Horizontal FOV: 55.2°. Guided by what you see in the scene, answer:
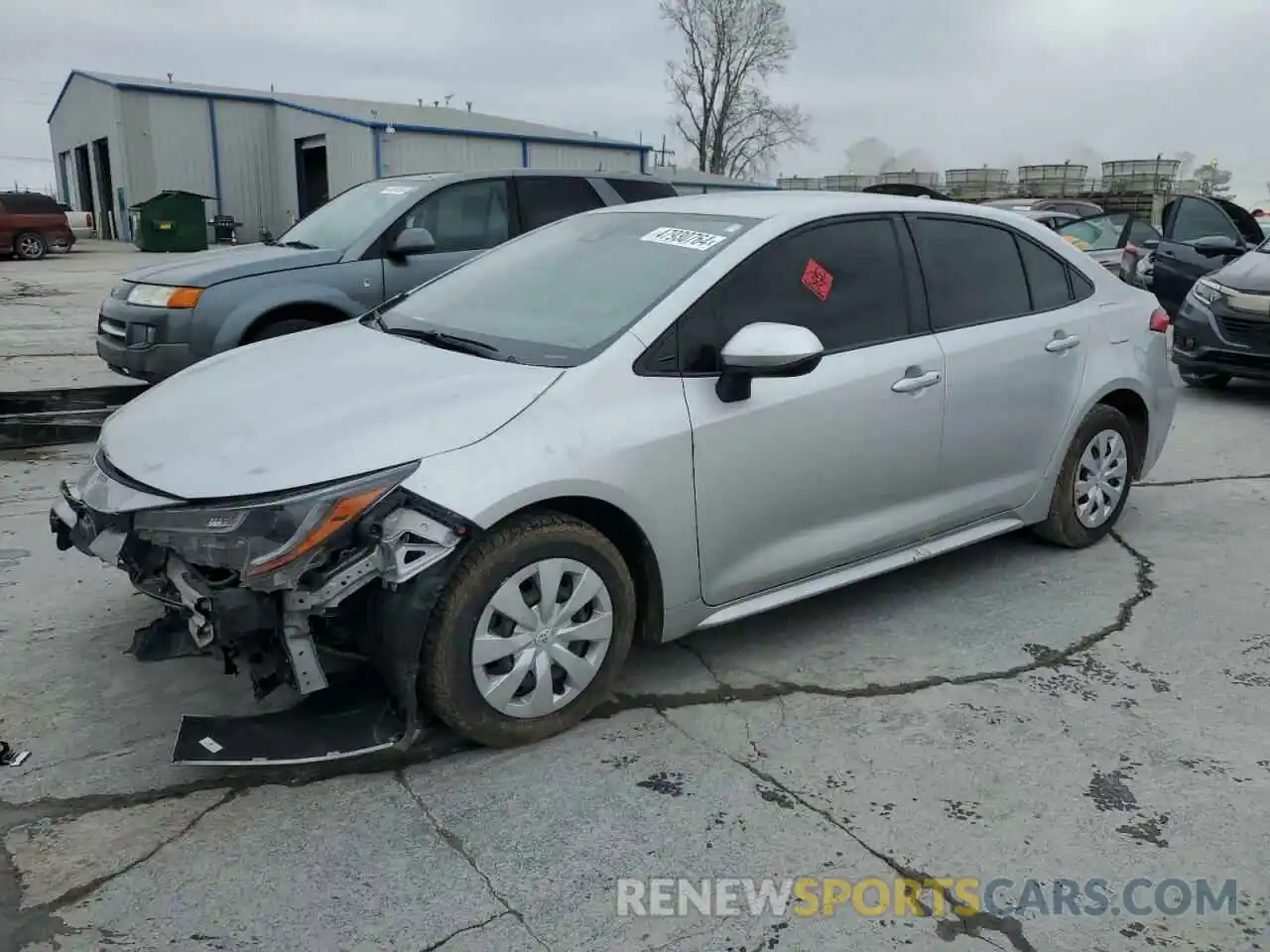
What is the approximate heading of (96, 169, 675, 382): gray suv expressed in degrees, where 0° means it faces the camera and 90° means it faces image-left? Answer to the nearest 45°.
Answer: approximately 45°

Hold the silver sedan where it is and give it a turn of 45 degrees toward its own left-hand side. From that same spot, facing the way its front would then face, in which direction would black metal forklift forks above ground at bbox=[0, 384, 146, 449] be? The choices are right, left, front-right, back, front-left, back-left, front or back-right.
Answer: back-right

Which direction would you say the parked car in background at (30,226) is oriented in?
to the viewer's left

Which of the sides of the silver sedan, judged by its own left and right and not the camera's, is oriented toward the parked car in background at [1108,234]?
back

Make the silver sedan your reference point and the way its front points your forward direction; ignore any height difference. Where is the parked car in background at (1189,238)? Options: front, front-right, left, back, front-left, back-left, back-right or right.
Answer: back

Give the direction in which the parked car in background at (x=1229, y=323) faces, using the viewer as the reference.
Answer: facing the viewer and to the left of the viewer

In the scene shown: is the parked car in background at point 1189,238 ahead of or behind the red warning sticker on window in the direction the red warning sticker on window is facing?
behind

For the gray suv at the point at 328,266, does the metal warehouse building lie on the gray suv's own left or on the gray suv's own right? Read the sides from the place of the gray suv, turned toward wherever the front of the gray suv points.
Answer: on the gray suv's own right

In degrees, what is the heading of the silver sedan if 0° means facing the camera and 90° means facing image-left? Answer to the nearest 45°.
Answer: approximately 45°
